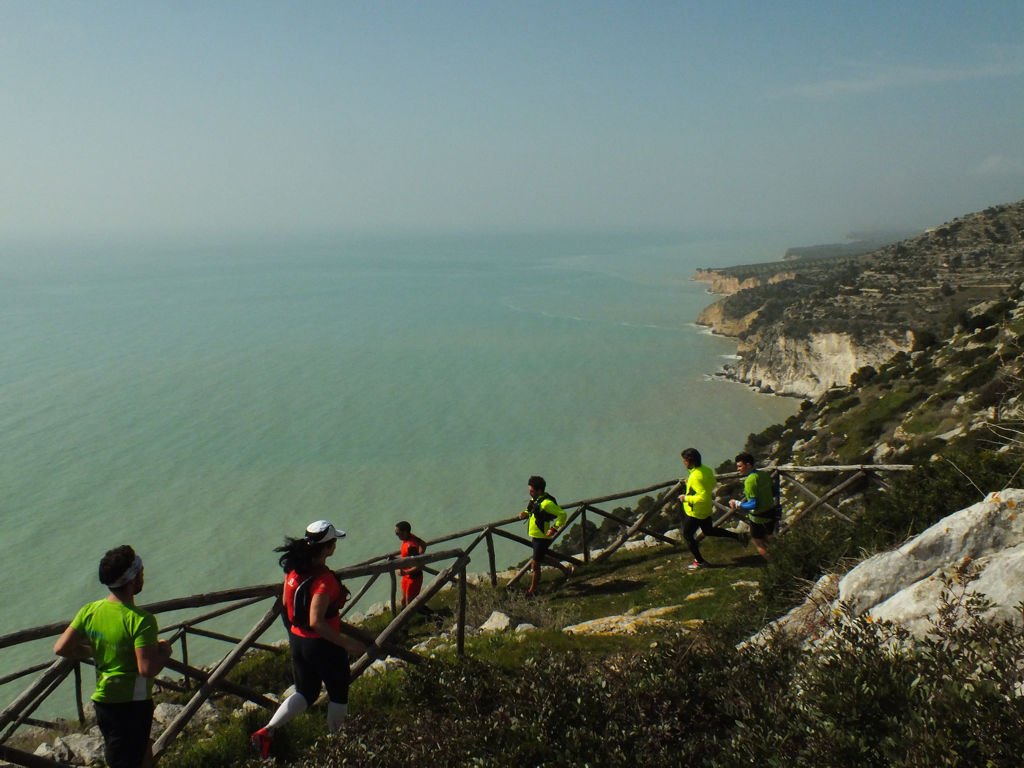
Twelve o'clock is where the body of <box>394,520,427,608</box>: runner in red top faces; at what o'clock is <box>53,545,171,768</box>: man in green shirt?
The man in green shirt is roughly at 11 o'clock from the runner in red top.

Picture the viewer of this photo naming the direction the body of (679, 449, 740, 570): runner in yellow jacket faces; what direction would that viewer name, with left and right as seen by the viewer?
facing to the left of the viewer

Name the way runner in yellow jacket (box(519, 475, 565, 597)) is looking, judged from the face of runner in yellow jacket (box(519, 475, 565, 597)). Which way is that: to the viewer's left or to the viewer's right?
to the viewer's left

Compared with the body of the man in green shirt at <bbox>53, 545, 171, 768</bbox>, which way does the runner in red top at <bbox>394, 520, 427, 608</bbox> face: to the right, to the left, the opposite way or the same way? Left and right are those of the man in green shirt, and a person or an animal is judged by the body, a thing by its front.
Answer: the opposite way

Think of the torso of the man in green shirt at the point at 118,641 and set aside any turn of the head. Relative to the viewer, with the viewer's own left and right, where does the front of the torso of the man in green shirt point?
facing away from the viewer and to the right of the viewer

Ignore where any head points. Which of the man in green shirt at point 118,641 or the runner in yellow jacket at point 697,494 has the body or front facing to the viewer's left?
the runner in yellow jacket
